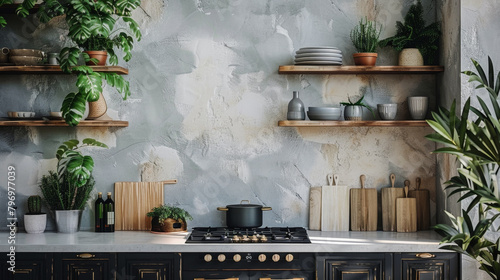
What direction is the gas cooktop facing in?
toward the camera

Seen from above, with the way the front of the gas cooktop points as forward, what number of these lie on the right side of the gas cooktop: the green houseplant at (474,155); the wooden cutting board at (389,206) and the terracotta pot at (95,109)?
1

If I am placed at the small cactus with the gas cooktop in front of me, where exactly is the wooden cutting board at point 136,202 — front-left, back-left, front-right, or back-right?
front-left

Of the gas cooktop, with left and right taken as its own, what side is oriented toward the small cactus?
right

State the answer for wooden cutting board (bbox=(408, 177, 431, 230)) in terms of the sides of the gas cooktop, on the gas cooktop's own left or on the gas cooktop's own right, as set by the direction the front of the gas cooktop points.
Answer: on the gas cooktop's own left

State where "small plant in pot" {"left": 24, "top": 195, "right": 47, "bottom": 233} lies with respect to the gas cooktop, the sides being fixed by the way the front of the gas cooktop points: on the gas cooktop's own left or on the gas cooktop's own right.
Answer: on the gas cooktop's own right

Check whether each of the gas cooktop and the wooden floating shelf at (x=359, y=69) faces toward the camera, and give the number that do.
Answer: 2

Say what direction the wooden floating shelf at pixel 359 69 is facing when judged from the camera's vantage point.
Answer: facing the viewer

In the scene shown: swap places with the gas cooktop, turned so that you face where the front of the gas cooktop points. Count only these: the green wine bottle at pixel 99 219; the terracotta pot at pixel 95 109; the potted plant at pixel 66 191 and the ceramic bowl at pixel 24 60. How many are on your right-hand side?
4

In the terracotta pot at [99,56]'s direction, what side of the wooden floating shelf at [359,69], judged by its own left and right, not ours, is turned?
right

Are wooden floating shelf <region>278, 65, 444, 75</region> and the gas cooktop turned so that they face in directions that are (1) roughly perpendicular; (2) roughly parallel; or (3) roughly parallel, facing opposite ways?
roughly parallel
